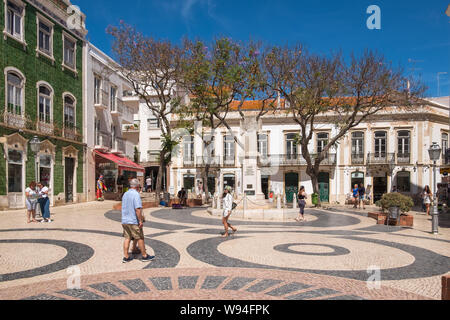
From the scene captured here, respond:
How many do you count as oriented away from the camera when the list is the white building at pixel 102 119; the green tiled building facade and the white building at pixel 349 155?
0

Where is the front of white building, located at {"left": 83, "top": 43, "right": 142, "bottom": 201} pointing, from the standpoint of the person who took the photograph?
facing the viewer and to the right of the viewer

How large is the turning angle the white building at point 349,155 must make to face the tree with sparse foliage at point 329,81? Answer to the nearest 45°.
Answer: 0° — it already faces it

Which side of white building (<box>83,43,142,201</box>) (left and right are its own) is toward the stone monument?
front

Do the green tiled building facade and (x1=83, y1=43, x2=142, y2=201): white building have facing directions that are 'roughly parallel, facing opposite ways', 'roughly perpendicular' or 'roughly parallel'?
roughly parallel

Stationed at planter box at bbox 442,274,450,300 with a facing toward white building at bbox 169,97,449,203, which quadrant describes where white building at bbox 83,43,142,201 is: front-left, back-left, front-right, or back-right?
front-left

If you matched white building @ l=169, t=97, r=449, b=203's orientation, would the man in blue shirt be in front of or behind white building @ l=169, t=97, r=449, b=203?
in front

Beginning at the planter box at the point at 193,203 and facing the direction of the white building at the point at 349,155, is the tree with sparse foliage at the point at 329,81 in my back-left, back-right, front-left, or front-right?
front-right

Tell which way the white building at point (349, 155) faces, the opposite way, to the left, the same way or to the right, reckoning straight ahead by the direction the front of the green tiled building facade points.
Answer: to the right

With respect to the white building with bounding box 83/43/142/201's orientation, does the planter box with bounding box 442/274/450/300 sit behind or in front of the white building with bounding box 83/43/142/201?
in front

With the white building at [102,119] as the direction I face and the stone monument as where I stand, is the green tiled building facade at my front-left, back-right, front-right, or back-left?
front-left

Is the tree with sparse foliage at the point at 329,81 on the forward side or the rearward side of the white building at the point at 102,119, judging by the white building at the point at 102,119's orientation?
on the forward side

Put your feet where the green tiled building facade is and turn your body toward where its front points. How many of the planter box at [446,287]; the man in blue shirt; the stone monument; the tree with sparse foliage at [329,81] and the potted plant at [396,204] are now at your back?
0

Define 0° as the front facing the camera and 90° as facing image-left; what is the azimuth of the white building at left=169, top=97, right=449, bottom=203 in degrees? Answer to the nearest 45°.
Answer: approximately 0°
